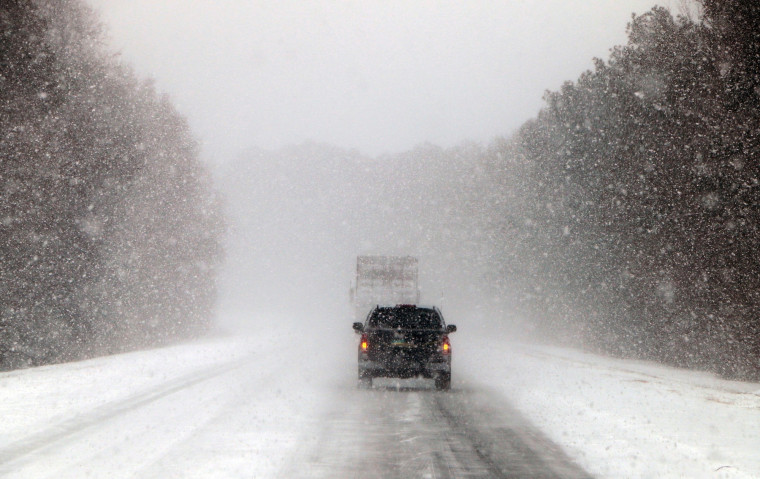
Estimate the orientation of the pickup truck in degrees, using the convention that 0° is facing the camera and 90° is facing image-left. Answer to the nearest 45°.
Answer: approximately 180°
